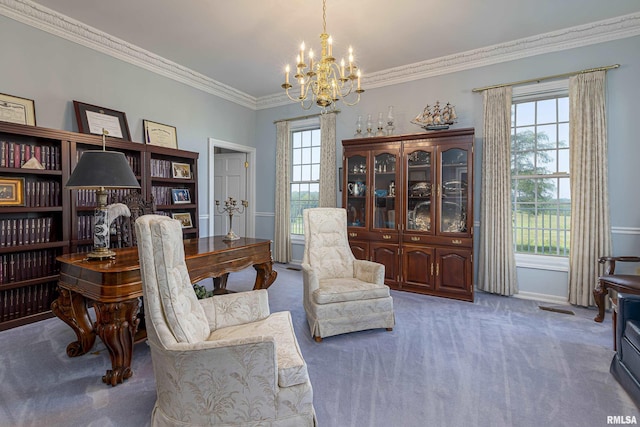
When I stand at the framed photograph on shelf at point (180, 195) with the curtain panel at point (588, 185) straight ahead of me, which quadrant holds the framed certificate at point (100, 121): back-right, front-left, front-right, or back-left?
back-right

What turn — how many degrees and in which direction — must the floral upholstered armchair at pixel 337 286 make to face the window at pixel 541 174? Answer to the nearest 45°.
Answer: approximately 90° to its left

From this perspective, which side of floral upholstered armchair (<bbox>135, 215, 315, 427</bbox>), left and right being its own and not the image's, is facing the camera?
right

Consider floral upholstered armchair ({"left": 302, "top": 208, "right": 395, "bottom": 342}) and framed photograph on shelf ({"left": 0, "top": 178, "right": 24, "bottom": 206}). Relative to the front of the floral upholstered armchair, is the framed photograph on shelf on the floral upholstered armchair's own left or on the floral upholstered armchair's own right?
on the floral upholstered armchair's own right

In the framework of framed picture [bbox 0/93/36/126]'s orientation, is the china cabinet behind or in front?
in front

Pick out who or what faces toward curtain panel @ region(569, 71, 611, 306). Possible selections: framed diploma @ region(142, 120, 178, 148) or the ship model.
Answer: the framed diploma

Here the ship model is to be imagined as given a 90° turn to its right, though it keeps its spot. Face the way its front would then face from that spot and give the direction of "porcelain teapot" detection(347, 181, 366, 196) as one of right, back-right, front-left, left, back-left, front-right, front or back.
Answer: left

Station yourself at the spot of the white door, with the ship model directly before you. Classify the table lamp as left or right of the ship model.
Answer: right

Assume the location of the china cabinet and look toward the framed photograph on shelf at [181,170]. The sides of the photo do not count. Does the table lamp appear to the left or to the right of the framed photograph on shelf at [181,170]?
left

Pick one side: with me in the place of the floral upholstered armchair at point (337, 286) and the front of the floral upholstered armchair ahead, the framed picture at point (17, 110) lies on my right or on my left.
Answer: on my right

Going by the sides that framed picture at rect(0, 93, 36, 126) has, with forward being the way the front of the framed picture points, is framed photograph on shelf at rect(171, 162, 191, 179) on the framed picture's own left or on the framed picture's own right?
on the framed picture's own left

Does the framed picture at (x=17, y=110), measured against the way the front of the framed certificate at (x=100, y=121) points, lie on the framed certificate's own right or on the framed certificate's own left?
on the framed certificate's own right

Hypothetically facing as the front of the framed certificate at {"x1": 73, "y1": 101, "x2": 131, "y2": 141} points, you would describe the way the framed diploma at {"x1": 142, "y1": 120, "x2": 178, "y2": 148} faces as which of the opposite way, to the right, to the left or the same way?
the same way

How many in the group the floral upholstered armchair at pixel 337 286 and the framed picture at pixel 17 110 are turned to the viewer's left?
0

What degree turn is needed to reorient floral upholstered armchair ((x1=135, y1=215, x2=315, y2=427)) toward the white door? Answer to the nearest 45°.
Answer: approximately 90° to its left

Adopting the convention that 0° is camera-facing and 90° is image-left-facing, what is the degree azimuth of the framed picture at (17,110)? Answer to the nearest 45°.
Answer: approximately 315°

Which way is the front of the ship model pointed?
to the viewer's left

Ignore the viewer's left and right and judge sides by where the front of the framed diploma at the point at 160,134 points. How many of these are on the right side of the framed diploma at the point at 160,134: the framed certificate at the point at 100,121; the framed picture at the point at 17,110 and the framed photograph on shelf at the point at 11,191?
3
